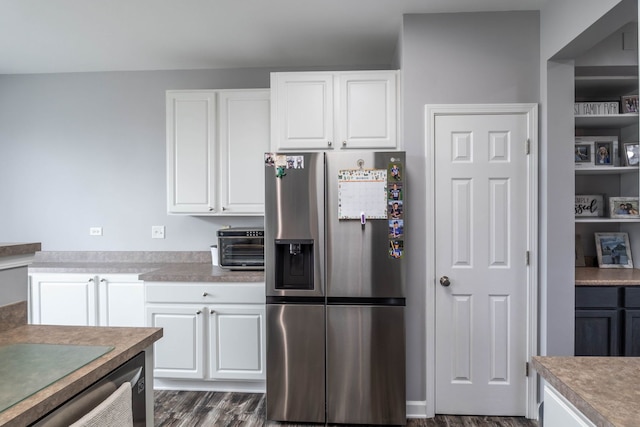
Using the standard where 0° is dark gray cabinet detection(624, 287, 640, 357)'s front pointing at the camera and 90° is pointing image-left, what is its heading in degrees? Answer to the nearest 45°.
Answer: approximately 0°

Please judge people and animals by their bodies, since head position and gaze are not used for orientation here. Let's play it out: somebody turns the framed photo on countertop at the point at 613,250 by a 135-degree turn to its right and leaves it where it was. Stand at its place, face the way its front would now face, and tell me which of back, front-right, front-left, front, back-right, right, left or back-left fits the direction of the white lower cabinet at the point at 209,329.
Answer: left

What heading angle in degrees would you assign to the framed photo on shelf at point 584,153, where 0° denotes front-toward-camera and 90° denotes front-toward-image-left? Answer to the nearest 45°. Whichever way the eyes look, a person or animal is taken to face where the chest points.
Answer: approximately 0°

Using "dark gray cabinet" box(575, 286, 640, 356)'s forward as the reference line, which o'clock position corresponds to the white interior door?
The white interior door is roughly at 2 o'clock from the dark gray cabinet.

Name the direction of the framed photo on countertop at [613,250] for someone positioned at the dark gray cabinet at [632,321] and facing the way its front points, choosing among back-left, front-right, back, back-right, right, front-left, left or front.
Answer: back

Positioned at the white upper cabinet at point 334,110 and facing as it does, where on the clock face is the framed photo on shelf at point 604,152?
The framed photo on shelf is roughly at 9 o'clock from the white upper cabinet.
